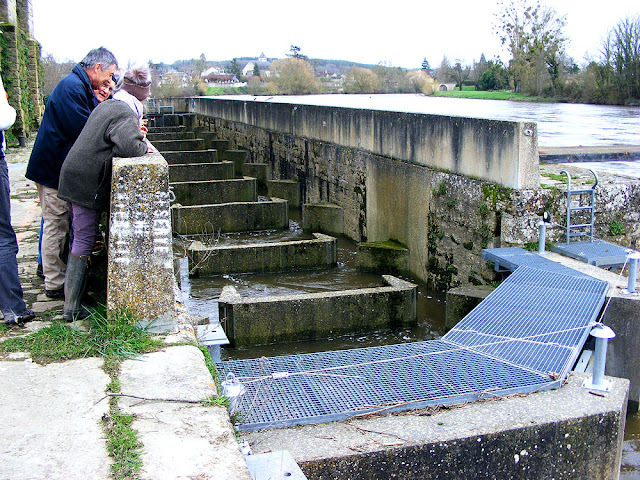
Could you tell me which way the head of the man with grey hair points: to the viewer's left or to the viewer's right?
to the viewer's right

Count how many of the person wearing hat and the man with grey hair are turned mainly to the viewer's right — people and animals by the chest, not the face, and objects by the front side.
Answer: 2

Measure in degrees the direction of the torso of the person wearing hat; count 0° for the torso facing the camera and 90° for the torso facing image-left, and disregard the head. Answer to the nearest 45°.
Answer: approximately 270°

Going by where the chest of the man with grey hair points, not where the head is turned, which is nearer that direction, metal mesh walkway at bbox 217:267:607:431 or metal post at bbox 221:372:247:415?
the metal mesh walkway

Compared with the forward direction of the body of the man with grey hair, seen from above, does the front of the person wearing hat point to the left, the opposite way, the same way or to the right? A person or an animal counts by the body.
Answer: the same way

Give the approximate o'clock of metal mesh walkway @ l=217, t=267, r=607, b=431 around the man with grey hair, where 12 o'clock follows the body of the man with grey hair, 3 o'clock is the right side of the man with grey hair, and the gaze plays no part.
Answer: The metal mesh walkway is roughly at 1 o'clock from the man with grey hair.

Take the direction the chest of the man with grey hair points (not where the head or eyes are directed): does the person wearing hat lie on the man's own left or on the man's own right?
on the man's own right

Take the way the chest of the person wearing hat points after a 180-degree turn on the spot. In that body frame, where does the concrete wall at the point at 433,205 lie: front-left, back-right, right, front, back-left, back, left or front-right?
back-right

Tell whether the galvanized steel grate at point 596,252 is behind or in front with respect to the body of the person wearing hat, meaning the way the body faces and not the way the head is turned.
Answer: in front

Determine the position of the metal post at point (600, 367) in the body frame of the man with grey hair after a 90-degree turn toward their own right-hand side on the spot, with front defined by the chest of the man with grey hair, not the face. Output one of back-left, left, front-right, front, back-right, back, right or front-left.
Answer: front-left

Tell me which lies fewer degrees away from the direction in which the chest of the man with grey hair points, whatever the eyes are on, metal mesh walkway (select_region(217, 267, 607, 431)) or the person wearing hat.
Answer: the metal mesh walkway

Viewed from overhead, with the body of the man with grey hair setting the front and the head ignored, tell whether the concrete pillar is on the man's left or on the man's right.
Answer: on the man's right

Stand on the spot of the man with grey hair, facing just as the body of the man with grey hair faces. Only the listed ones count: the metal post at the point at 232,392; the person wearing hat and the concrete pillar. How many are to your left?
0

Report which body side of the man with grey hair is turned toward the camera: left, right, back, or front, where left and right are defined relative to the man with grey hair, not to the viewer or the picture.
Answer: right
